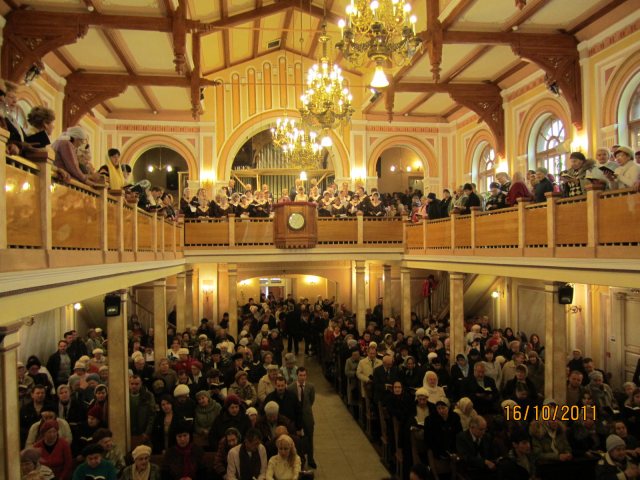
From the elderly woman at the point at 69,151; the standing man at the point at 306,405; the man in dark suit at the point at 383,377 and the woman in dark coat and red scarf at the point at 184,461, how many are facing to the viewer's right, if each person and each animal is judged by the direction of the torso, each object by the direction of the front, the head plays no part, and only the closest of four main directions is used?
1

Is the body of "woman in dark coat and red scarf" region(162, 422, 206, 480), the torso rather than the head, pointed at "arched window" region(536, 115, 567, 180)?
no

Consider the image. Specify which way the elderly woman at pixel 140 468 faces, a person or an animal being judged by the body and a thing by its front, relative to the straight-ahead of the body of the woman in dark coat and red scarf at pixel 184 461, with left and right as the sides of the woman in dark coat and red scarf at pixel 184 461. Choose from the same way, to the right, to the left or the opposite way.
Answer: the same way

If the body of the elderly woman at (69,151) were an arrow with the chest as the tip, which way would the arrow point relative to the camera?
to the viewer's right

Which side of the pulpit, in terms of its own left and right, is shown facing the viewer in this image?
front

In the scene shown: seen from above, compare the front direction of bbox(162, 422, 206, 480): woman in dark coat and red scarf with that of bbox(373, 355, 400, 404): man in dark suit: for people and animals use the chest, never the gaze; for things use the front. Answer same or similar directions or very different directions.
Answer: same or similar directions

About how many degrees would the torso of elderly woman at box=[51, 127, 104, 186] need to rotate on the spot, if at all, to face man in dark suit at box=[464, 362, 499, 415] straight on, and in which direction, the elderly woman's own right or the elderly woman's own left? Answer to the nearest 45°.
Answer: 0° — they already face them

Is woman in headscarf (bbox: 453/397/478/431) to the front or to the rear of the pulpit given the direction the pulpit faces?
to the front
